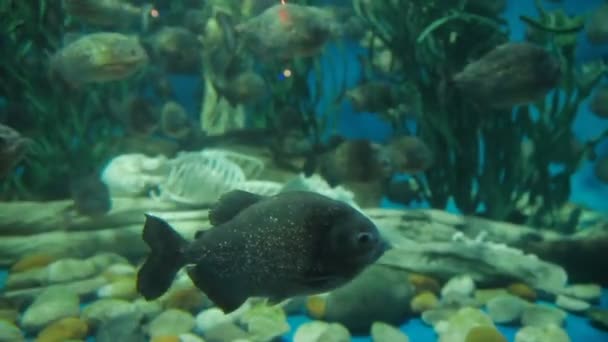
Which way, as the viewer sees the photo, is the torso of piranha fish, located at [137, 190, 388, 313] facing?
to the viewer's right

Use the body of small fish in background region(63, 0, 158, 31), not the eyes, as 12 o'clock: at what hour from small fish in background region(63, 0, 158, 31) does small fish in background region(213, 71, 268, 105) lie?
small fish in background region(213, 71, 268, 105) is roughly at 5 o'clock from small fish in background region(63, 0, 158, 31).

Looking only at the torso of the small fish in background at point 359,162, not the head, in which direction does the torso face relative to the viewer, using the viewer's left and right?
facing to the right of the viewer

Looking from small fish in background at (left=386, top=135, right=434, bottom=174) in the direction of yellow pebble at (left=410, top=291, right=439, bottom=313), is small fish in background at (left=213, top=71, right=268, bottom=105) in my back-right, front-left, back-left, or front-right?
back-right
